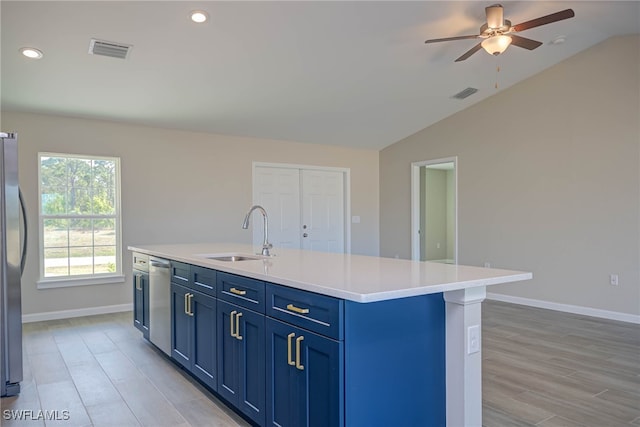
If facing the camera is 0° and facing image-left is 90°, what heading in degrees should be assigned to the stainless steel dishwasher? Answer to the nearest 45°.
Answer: approximately 90°

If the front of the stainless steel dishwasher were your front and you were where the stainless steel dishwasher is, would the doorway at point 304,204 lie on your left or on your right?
on your right

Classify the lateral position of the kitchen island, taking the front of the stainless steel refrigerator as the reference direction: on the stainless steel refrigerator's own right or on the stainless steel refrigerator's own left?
on the stainless steel refrigerator's own right

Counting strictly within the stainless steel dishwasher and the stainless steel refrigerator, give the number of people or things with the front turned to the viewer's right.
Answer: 1

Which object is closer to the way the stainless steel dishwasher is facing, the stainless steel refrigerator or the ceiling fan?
the stainless steel refrigerator

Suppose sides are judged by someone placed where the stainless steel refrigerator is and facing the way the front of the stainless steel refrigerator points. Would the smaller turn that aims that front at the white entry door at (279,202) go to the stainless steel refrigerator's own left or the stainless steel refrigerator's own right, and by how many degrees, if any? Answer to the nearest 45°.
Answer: approximately 45° to the stainless steel refrigerator's own left

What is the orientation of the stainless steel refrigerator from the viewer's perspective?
to the viewer's right

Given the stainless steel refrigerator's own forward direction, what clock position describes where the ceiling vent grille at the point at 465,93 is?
The ceiling vent grille is roughly at 12 o'clock from the stainless steel refrigerator.

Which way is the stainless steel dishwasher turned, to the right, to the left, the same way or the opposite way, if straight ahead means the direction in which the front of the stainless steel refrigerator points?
the opposite way

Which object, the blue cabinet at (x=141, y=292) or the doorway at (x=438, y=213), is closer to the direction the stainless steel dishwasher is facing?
the blue cabinet

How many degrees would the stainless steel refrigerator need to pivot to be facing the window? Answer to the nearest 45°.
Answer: approximately 90° to its left
